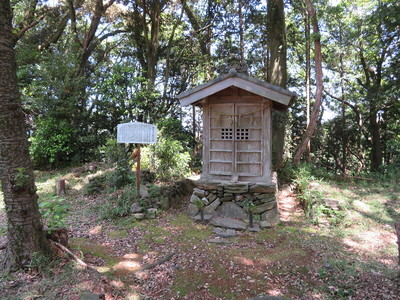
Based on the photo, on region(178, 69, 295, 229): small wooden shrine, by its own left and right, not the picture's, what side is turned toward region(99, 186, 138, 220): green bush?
right

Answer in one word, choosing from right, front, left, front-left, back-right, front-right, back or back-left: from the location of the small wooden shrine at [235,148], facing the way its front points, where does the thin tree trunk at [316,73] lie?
back-left

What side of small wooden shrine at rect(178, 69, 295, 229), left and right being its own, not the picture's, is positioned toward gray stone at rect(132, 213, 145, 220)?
right

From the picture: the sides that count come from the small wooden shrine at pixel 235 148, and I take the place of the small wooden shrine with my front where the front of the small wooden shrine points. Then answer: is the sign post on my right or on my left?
on my right

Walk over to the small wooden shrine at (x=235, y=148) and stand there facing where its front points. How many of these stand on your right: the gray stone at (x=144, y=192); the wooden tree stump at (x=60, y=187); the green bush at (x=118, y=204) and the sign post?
4

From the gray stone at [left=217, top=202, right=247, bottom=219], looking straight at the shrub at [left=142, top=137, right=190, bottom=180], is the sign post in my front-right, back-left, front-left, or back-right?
front-left

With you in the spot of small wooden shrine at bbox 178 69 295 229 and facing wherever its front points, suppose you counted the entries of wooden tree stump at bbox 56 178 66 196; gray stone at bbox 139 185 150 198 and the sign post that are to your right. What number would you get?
3

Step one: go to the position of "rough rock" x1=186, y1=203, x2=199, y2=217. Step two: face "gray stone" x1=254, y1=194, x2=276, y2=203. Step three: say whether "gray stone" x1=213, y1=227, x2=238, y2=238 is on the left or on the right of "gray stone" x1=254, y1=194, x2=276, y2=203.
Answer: right

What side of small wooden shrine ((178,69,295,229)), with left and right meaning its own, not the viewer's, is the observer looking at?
front

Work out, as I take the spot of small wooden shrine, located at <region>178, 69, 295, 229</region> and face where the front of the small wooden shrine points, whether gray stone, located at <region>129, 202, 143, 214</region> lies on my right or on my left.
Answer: on my right

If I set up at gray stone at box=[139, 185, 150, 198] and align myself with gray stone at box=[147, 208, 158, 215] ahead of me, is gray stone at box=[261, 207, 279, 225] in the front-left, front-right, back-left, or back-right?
front-left

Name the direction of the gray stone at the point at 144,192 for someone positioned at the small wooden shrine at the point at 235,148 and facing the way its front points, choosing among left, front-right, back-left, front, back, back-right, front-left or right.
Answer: right
